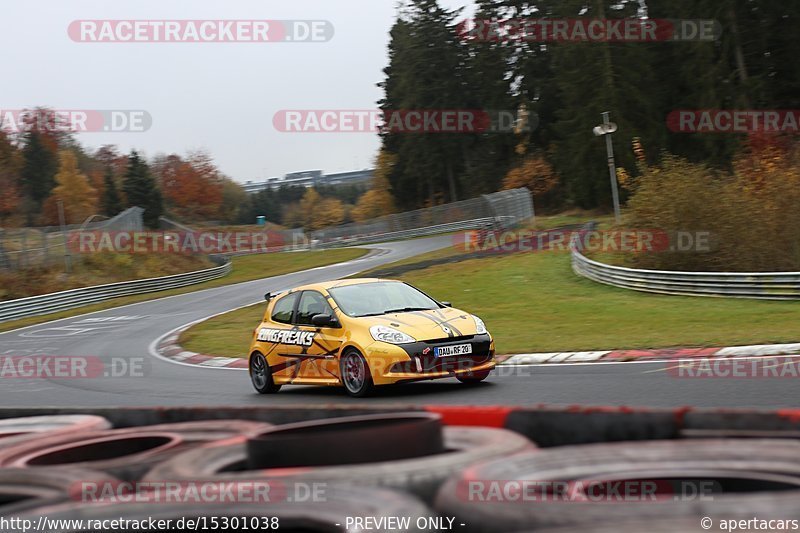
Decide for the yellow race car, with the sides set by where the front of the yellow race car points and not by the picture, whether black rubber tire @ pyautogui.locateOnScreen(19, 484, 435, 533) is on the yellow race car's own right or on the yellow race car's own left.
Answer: on the yellow race car's own right

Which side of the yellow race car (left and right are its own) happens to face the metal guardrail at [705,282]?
left

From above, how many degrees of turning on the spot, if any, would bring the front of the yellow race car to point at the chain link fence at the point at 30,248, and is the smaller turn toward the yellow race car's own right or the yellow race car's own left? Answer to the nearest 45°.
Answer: approximately 180°

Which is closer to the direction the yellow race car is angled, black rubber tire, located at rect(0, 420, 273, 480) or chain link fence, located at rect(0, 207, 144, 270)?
the black rubber tire

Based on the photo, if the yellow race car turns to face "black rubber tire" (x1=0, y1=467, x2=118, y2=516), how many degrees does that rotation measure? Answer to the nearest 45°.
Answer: approximately 45° to its right

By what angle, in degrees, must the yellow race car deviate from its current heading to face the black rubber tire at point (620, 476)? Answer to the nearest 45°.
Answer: approximately 45° to its right

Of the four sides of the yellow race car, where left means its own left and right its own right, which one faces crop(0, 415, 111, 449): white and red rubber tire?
right

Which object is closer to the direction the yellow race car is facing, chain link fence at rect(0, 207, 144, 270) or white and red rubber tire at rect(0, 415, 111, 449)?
the white and red rubber tire

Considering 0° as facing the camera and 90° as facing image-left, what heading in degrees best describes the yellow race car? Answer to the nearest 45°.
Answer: approximately 315°

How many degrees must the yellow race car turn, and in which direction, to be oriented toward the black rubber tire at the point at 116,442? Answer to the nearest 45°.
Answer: approximately 45° to its right
